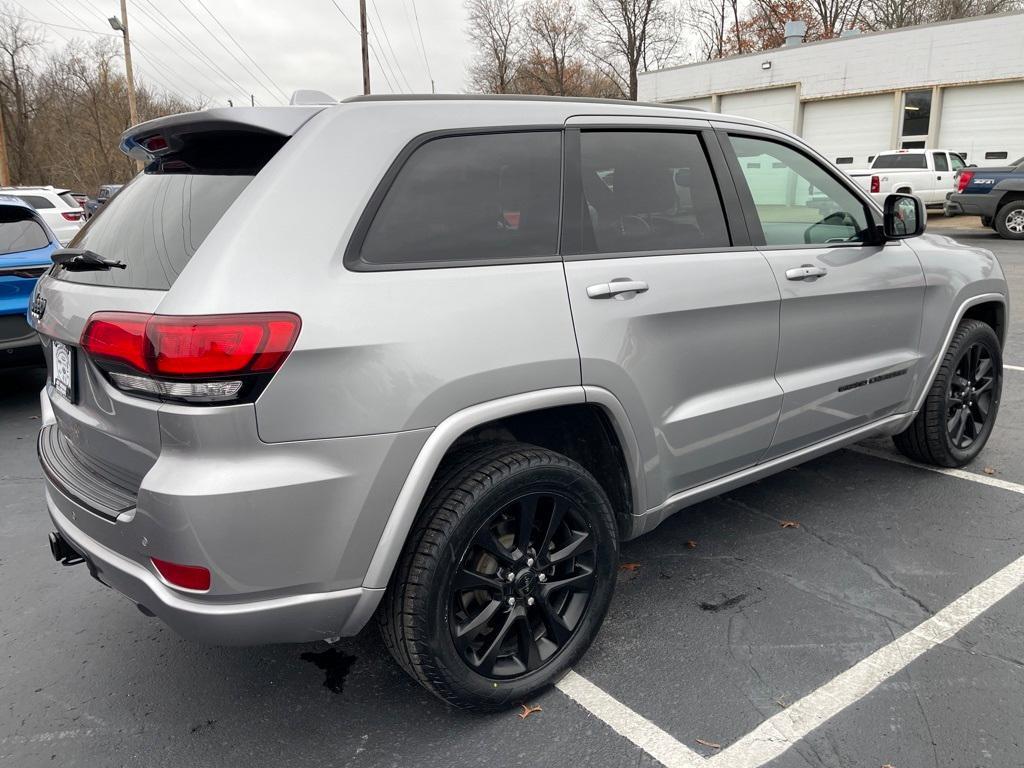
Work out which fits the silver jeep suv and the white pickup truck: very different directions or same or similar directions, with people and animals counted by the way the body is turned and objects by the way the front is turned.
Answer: same or similar directions

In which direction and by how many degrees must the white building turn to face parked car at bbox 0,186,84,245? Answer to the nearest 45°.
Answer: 0° — it already faces it

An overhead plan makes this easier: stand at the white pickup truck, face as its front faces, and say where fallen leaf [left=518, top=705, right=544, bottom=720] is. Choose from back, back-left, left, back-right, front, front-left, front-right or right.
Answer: back-right

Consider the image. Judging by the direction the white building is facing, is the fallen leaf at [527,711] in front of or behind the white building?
in front

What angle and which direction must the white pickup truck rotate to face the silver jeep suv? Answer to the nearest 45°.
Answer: approximately 135° to its right

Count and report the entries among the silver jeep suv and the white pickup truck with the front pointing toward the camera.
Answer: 0

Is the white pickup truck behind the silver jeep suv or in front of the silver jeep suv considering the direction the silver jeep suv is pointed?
in front

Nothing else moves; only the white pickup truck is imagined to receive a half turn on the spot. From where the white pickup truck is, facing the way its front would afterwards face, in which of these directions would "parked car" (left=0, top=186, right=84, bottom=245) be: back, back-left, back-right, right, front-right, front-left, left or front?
front

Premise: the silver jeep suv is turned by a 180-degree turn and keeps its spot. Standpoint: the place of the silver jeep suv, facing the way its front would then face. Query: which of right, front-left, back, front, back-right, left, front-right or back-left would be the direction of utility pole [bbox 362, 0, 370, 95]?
back-right

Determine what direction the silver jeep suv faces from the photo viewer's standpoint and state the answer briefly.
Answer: facing away from the viewer and to the right of the viewer

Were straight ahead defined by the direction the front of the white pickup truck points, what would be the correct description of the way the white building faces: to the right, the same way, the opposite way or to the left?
the opposite way

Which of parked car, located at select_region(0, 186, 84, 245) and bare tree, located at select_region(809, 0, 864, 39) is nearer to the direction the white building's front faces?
the parked car

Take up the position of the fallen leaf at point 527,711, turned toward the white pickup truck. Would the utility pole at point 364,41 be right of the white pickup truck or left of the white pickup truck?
left

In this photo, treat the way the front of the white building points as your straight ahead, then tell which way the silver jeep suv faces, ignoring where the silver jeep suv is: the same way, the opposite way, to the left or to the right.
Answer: the opposite way

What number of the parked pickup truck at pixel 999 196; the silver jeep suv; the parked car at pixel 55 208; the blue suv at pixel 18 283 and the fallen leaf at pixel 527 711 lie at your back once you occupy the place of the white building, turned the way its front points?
0

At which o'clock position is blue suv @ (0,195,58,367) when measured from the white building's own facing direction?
The blue suv is roughly at 11 o'clock from the white building.

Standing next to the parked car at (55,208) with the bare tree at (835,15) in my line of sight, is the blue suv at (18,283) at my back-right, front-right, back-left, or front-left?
back-right

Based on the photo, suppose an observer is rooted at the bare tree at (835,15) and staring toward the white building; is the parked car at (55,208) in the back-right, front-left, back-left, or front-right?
front-right

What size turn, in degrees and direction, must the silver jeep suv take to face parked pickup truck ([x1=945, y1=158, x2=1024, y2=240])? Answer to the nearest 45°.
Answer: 0° — it already faces it

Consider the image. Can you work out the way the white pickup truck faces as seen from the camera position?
facing away from the viewer and to the right of the viewer
